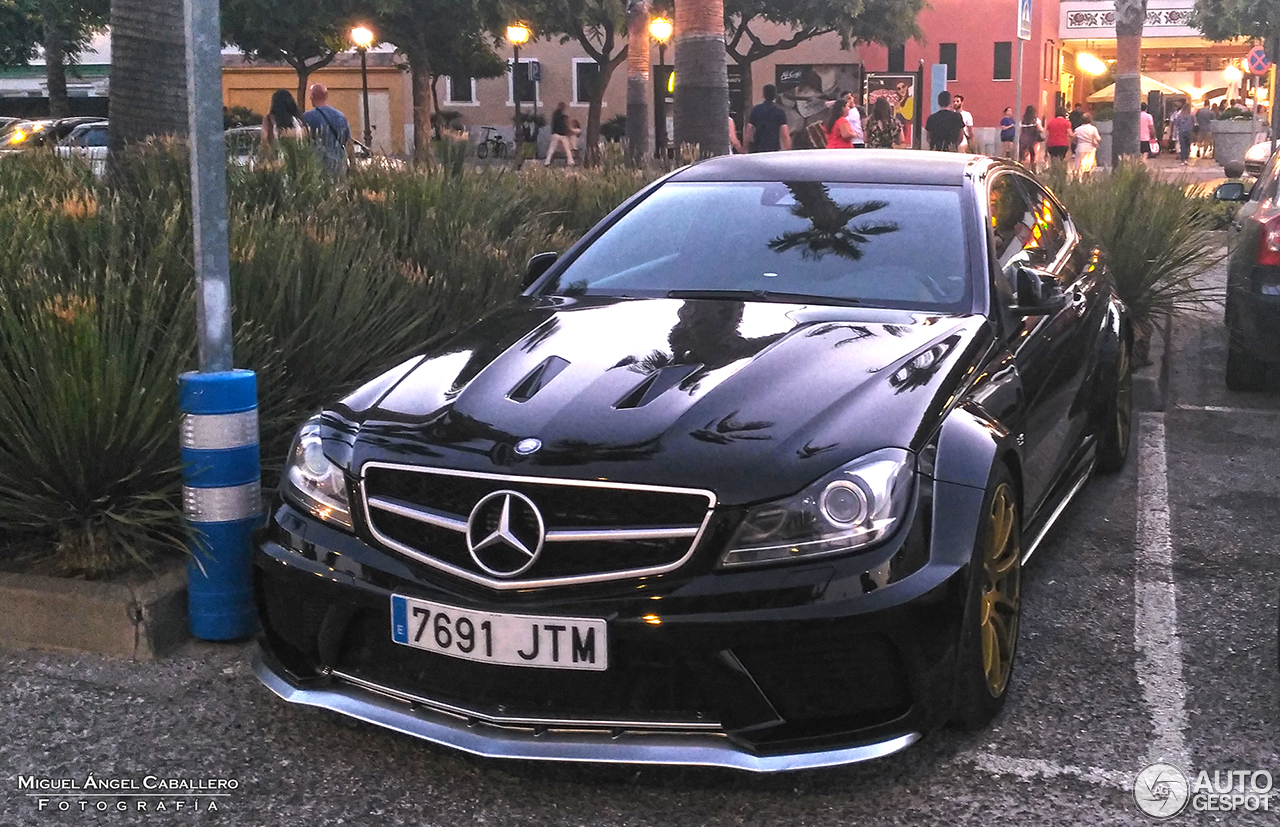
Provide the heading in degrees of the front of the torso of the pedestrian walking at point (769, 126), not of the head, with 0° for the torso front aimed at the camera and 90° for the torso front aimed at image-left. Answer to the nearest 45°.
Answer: approximately 180°

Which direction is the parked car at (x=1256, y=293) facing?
away from the camera

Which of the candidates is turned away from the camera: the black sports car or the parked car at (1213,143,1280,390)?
the parked car

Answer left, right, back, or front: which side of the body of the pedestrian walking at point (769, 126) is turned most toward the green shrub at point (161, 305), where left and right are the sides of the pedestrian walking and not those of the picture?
back

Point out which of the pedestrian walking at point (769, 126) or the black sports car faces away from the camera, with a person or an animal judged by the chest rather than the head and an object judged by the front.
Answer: the pedestrian walking

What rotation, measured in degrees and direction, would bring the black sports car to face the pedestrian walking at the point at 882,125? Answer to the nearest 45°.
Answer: approximately 135° to its right
